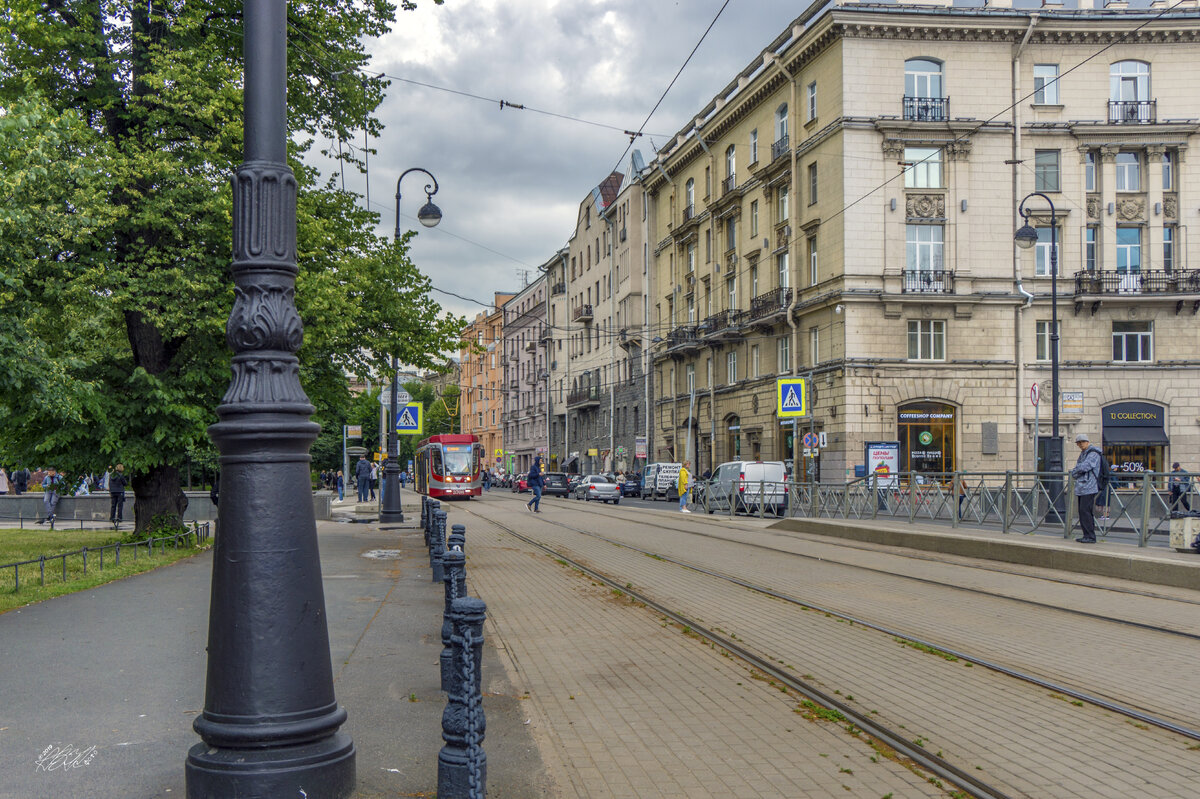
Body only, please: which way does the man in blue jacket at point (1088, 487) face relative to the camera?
to the viewer's left

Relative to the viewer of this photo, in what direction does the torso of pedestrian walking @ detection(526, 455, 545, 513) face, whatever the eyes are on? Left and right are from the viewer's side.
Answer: facing to the right of the viewer

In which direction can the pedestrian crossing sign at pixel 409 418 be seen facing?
toward the camera

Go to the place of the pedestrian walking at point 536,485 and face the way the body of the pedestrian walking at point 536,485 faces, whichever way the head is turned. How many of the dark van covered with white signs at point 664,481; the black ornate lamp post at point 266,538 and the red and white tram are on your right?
1

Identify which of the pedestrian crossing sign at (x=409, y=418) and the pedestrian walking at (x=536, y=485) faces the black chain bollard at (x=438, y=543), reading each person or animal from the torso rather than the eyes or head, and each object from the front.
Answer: the pedestrian crossing sign

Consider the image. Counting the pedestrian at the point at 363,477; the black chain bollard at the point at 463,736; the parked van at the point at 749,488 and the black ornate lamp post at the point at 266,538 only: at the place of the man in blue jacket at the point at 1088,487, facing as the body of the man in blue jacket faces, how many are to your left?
2

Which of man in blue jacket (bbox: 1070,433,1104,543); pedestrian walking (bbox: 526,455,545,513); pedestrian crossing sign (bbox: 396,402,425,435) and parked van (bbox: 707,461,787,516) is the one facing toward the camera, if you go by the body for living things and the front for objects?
the pedestrian crossing sign

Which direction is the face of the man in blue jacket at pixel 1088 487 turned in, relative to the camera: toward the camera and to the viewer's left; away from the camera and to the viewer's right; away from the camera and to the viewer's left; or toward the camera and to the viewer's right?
toward the camera and to the viewer's left

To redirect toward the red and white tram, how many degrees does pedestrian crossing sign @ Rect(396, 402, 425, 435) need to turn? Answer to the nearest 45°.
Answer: approximately 180°

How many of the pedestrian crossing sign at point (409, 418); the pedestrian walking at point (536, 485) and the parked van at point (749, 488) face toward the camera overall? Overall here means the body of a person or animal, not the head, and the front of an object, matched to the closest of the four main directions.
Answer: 1

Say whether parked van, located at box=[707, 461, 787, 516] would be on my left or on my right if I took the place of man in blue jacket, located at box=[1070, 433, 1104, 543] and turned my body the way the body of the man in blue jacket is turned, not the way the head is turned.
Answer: on my right

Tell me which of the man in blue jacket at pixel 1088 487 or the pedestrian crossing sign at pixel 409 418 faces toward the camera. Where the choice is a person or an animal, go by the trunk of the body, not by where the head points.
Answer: the pedestrian crossing sign

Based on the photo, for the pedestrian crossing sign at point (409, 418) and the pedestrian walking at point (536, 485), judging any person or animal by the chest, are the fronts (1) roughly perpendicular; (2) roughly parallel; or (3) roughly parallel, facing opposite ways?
roughly perpendicular

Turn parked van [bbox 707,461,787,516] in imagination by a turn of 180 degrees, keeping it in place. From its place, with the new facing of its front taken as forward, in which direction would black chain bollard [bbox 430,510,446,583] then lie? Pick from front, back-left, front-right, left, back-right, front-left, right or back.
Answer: front-right
